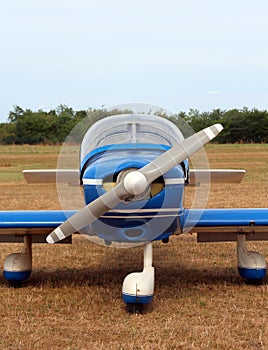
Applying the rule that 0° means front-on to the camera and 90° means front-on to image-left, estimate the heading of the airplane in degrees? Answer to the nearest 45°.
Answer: approximately 0°
